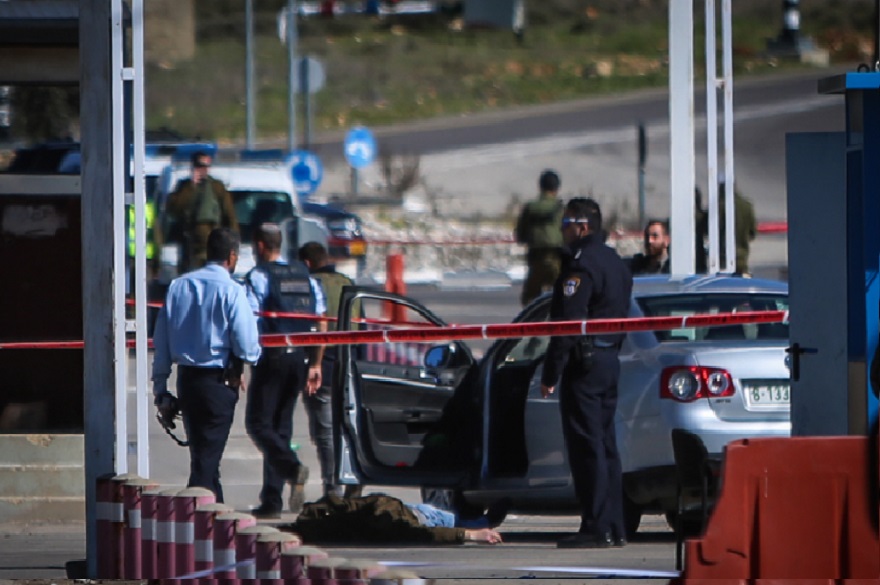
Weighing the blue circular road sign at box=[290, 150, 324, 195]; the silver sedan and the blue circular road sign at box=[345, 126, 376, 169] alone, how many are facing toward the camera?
2

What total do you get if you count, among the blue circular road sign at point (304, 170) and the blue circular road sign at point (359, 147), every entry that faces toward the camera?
2

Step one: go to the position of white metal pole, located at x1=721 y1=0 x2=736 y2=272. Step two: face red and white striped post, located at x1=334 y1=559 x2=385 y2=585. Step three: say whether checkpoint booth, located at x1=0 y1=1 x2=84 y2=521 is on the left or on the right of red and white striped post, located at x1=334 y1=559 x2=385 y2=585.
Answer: right

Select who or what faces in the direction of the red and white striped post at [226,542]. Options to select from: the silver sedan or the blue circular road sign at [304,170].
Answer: the blue circular road sign

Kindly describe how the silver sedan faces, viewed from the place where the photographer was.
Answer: facing away from the viewer and to the left of the viewer

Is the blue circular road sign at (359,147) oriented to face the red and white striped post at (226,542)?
yes

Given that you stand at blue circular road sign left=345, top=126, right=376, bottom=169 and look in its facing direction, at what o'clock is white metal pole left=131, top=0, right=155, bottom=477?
The white metal pole is roughly at 12 o'clock from the blue circular road sign.

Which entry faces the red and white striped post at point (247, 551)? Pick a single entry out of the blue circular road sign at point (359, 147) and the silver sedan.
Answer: the blue circular road sign

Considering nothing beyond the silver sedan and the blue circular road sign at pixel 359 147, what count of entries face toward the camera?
1

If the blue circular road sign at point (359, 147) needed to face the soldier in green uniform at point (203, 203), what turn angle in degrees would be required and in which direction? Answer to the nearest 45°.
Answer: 0° — it already faces them
